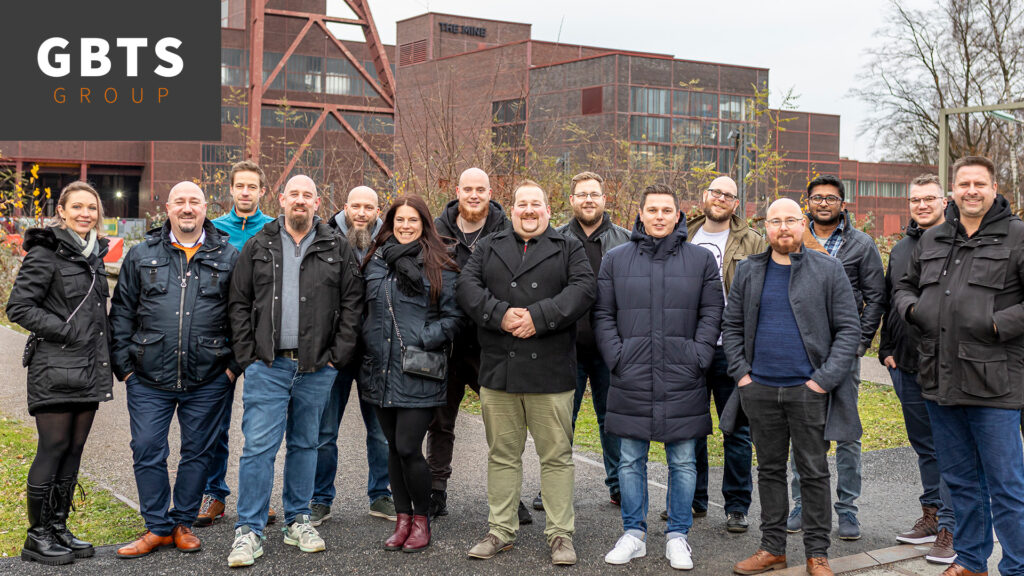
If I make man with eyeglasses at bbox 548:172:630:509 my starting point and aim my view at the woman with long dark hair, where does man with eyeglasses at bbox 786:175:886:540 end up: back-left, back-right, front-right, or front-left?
back-left

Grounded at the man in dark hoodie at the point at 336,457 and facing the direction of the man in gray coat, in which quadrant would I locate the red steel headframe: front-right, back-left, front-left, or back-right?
back-left

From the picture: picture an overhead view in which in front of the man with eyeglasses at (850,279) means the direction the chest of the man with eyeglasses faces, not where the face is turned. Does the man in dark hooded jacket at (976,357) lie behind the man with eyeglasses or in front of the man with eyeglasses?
in front

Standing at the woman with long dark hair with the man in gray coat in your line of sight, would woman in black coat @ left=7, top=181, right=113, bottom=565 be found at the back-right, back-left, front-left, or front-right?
back-right

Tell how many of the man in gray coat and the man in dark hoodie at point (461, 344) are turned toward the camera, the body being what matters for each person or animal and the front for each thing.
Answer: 2

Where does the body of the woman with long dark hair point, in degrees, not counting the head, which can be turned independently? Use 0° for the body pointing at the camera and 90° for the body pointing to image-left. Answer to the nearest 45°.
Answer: approximately 45°

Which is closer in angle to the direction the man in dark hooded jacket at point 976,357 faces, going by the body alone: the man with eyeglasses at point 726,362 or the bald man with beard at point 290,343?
the bald man with beard

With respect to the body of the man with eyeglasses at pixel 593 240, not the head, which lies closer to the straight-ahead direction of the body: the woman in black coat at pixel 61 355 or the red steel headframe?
the woman in black coat

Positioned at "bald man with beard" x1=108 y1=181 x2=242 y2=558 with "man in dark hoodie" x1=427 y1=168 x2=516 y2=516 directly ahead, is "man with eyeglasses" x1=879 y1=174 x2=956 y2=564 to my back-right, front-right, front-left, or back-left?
front-right

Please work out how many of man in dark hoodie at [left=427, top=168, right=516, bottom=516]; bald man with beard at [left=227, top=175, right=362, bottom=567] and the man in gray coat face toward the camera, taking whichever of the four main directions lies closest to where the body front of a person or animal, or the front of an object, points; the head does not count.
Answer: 3

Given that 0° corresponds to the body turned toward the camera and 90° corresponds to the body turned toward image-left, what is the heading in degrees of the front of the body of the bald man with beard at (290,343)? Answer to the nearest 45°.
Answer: approximately 0°

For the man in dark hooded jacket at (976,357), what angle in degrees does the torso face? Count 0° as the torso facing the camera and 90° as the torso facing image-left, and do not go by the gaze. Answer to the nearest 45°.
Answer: approximately 45°

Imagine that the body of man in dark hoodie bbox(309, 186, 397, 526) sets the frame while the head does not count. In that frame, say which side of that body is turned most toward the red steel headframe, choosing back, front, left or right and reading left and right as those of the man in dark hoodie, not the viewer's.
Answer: back

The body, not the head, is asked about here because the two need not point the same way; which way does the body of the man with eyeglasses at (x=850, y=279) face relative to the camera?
toward the camera

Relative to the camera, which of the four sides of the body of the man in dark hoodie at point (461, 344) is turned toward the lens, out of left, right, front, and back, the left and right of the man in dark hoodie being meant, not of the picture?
front

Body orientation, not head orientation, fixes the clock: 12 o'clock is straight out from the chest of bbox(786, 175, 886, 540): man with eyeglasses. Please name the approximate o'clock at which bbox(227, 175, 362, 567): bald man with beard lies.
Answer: The bald man with beard is roughly at 2 o'clock from the man with eyeglasses.
